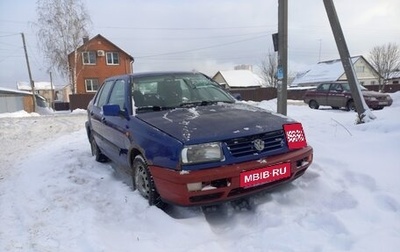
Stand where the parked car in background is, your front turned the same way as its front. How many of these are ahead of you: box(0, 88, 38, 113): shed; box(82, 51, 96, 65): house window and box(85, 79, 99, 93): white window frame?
0

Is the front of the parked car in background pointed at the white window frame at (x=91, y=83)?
no

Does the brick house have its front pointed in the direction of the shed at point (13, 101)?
no

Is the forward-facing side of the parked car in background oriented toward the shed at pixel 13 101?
no

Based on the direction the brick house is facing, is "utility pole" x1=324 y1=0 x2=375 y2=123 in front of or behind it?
in front

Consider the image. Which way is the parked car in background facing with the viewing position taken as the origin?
facing the viewer and to the right of the viewer

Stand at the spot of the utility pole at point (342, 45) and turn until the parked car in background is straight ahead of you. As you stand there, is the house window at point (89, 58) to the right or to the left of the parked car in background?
left

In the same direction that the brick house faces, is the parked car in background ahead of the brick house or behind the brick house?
ahead

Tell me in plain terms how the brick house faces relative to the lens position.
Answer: facing the viewer

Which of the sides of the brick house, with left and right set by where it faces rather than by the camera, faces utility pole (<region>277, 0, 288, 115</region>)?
front

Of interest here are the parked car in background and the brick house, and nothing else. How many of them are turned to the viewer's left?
0
